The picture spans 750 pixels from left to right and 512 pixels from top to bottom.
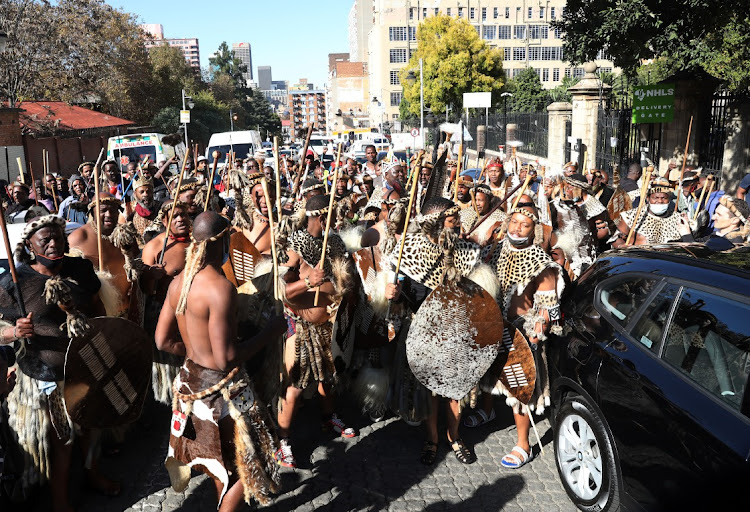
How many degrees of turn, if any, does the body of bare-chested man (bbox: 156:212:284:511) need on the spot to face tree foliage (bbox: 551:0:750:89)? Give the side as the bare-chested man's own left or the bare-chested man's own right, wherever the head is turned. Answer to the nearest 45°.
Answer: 0° — they already face it

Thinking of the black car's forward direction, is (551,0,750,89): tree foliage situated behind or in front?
behind

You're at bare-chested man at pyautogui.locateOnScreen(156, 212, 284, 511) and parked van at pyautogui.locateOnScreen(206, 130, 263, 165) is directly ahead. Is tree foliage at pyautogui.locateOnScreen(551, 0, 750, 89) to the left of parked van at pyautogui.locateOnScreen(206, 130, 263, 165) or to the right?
right

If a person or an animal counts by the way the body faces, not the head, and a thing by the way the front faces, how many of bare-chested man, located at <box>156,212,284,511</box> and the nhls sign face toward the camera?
1

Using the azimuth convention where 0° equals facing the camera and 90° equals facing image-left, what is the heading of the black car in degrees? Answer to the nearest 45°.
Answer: approximately 315°

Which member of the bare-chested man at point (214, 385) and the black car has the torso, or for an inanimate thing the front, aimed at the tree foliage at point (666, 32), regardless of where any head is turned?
the bare-chested man

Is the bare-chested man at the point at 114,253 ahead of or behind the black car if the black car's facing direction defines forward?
behind

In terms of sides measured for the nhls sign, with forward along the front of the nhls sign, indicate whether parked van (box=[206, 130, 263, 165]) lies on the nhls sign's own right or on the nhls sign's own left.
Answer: on the nhls sign's own right

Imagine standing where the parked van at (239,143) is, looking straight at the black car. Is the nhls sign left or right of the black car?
left

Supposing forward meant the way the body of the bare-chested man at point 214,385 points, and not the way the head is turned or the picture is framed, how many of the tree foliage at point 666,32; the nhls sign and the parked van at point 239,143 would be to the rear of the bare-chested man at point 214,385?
0

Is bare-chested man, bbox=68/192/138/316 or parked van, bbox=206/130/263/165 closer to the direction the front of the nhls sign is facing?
the bare-chested man

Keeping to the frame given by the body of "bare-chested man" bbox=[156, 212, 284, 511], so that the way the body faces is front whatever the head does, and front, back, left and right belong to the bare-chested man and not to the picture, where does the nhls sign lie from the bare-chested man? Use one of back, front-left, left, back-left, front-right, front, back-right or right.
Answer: front

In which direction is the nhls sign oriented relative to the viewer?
toward the camera

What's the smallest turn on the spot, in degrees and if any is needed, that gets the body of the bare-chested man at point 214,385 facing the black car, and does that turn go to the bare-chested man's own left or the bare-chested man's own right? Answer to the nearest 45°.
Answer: approximately 45° to the bare-chested man's own right

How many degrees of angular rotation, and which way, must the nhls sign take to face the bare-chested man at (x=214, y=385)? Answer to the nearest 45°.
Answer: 0° — it already faces them

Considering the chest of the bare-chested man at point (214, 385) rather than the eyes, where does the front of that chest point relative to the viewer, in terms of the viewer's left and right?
facing away from the viewer and to the right of the viewer
